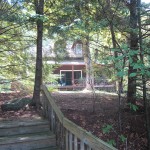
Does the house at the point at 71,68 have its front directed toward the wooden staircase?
yes

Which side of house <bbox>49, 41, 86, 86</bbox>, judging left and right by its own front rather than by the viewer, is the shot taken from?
front

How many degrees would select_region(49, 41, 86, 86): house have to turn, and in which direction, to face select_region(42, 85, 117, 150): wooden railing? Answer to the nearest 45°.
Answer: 0° — it already faces it
